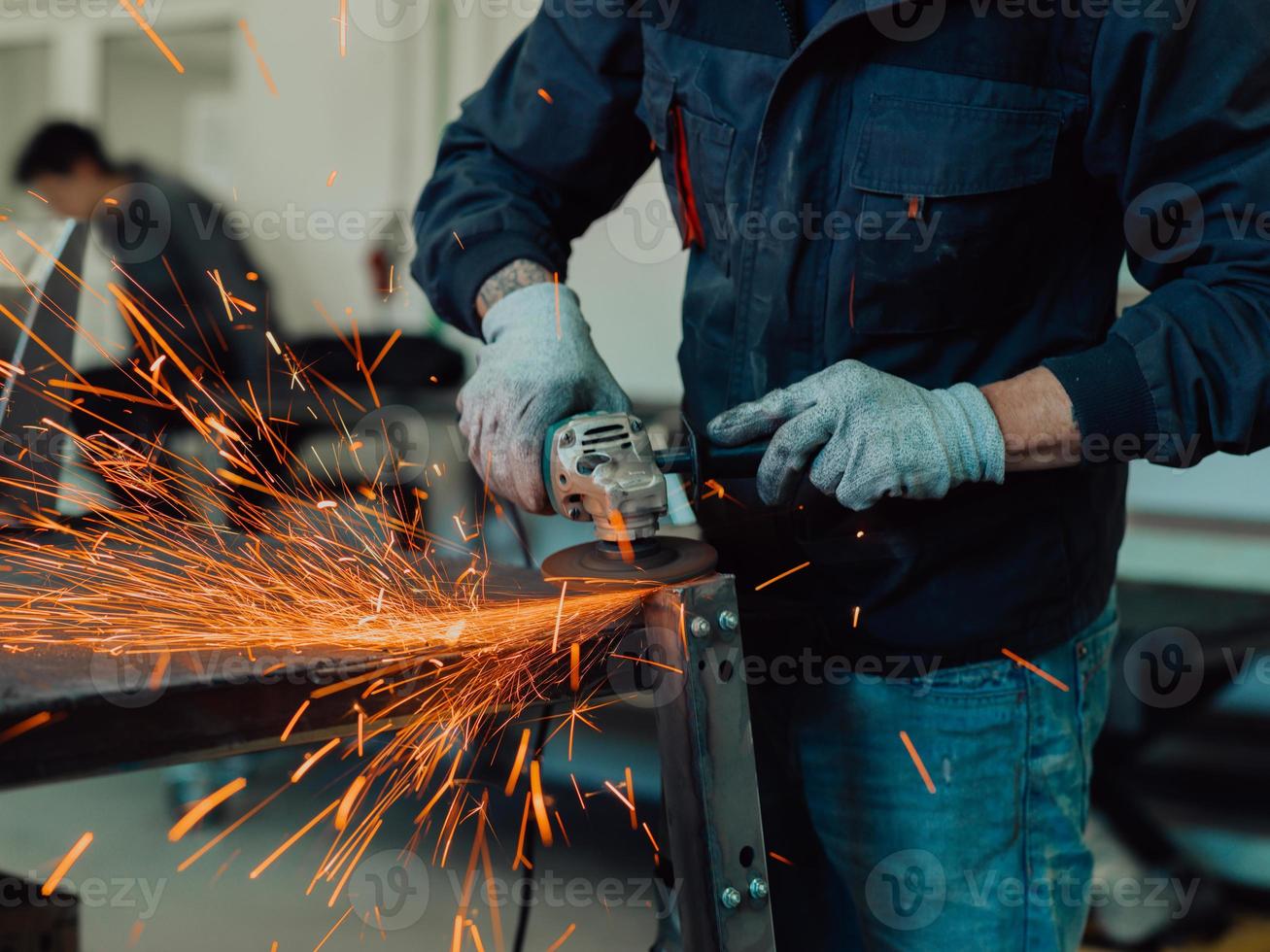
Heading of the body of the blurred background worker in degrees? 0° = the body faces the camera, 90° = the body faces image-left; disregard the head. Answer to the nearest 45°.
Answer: approximately 90°

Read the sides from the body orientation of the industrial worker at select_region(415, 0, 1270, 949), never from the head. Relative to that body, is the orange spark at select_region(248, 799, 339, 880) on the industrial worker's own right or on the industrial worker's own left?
on the industrial worker's own right

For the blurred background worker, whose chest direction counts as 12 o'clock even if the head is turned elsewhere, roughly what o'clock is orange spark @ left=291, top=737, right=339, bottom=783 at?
The orange spark is roughly at 9 o'clock from the blurred background worker.

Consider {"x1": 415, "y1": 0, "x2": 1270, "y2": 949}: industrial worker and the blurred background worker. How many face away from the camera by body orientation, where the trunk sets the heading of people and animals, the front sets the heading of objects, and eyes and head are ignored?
0

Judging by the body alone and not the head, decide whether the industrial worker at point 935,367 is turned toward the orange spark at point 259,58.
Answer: no

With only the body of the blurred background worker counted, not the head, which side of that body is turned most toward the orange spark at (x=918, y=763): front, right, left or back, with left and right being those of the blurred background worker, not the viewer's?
left

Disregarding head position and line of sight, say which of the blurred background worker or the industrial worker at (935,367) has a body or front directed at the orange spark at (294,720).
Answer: the industrial worker

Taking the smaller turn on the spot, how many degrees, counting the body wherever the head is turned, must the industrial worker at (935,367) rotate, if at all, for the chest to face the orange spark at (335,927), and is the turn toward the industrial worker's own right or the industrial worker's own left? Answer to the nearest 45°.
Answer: approximately 90° to the industrial worker's own right

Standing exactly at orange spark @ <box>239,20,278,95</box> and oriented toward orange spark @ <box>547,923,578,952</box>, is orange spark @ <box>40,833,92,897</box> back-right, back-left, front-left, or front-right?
front-right

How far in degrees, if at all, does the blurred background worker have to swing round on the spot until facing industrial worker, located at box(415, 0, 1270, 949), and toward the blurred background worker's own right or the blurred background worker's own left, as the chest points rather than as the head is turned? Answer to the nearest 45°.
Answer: approximately 90° to the blurred background worker's own left
